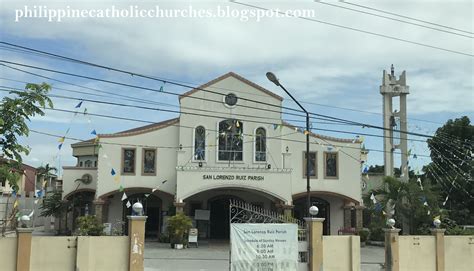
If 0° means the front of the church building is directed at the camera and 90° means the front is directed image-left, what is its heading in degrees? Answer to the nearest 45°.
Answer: approximately 0°

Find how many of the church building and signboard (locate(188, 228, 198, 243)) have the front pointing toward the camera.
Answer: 2

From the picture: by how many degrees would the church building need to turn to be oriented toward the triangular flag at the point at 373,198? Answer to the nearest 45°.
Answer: approximately 90° to its left

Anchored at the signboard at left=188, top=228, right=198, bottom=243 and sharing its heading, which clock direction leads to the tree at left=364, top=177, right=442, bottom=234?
The tree is roughly at 9 o'clock from the signboard.

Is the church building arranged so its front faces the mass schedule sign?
yes

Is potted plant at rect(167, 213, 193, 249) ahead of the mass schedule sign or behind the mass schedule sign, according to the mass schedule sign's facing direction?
behind

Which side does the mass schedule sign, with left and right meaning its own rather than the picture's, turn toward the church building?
back

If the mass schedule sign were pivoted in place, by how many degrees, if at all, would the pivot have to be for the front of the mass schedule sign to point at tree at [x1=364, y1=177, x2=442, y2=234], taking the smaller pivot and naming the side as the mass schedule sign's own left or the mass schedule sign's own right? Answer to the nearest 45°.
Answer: approximately 135° to the mass schedule sign's own left

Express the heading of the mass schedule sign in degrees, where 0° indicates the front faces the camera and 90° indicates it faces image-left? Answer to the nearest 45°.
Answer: approximately 0°
